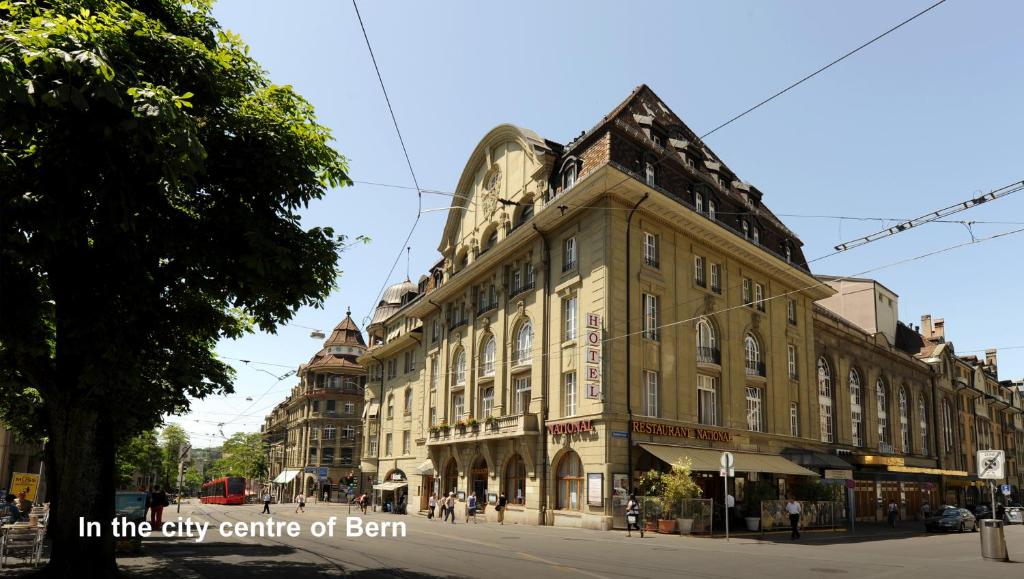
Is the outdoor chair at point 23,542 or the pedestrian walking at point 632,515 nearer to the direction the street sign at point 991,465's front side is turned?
the outdoor chair

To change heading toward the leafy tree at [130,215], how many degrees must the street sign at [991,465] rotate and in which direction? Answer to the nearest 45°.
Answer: approximately 45° to its right

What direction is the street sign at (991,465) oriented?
toward the camera

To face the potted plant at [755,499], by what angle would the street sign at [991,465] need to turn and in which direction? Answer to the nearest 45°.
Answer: approximately 135° to its right

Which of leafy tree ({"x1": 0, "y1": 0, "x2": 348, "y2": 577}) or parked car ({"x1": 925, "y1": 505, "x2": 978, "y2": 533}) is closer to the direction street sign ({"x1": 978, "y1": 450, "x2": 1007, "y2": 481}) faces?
the leafy tree

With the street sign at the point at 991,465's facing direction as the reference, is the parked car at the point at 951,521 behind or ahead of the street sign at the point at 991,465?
behind

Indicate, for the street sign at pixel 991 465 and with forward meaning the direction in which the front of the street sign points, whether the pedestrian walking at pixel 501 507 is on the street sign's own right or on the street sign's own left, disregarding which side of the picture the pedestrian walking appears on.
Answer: on the street sign's own right
